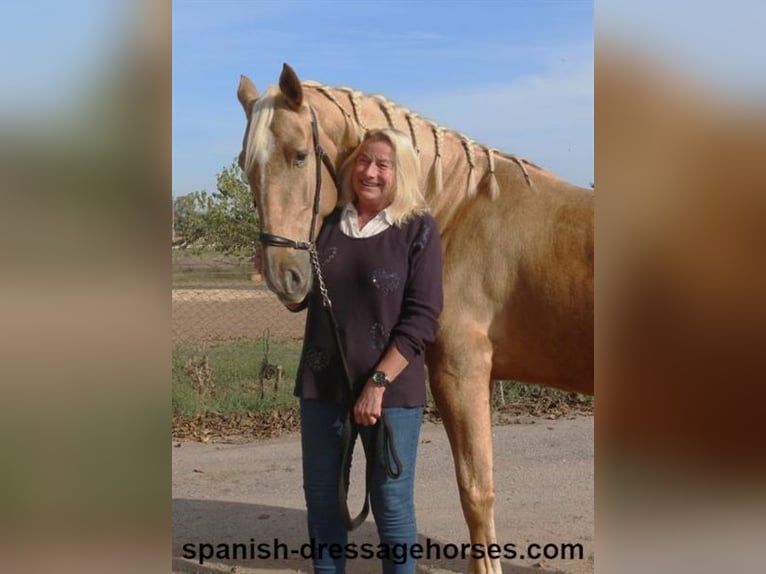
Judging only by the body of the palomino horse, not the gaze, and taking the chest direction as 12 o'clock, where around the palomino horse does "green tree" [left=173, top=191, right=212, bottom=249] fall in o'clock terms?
The green tree is roughly at 2 o'clock from the palomino horse.

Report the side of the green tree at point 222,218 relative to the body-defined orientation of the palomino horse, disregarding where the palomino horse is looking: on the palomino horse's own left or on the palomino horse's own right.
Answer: on the palomino horse's own right

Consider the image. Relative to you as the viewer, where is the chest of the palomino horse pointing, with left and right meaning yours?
facing to the left of the viewer
